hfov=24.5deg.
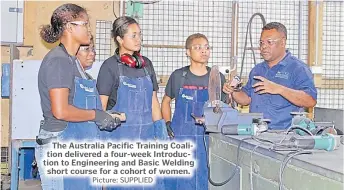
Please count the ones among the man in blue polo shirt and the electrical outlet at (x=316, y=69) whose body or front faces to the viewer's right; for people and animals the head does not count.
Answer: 0

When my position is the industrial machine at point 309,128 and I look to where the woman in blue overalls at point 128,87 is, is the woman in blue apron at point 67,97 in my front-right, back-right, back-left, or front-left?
front-left

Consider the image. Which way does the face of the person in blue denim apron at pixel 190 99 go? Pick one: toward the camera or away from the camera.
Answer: toward the camera

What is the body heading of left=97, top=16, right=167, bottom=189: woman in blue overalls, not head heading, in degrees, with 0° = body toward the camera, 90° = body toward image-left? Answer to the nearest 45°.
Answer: approximately 315°

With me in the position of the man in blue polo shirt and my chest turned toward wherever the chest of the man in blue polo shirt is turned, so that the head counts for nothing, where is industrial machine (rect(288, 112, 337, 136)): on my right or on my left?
on my left

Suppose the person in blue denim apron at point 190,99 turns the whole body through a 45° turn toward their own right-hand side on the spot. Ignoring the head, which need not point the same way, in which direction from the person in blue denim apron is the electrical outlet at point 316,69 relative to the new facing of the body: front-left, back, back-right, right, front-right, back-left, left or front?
back-left

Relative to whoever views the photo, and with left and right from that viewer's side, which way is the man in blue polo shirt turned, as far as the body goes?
facing the viewer and to the left of the viewer

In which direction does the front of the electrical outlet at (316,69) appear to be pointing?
toward the camera

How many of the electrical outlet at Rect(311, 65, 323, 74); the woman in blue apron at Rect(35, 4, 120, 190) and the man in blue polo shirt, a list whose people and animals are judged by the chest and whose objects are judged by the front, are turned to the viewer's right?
1

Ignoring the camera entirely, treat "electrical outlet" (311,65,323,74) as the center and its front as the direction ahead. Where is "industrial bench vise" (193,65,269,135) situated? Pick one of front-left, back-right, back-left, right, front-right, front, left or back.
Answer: front

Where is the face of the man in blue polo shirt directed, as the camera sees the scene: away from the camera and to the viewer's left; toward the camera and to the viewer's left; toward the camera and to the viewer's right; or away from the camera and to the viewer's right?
toward the camera and to the viewer's left

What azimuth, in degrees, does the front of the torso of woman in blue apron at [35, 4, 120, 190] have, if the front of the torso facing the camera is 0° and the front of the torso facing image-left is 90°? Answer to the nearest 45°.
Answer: approximately 270°
